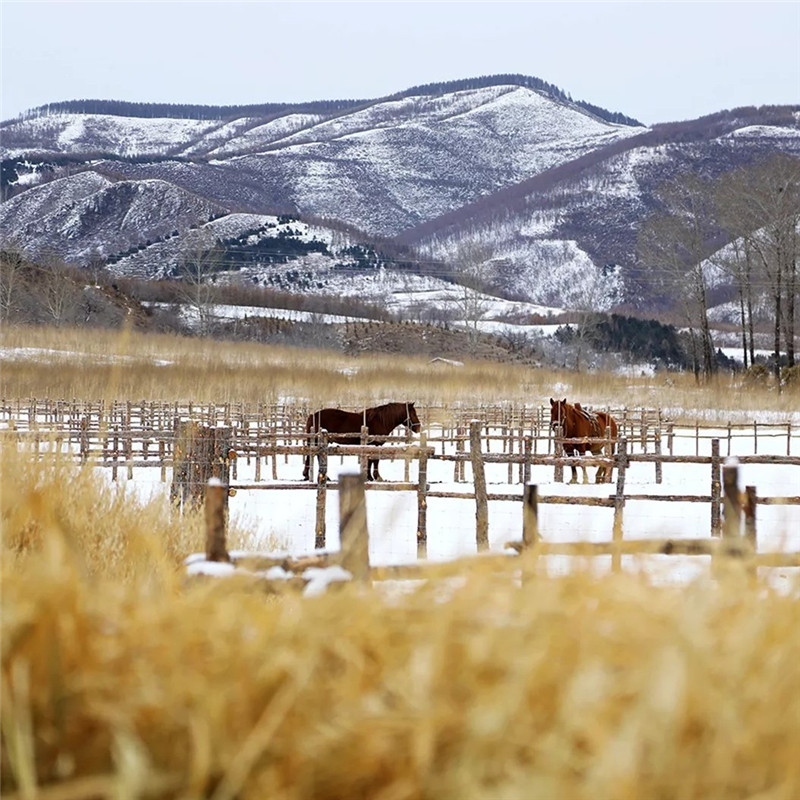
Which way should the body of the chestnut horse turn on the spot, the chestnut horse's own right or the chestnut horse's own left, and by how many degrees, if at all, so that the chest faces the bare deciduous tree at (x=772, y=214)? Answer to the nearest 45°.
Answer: approximately 135° to the chestnut horse's own right

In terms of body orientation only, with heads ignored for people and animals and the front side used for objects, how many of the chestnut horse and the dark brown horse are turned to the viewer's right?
1

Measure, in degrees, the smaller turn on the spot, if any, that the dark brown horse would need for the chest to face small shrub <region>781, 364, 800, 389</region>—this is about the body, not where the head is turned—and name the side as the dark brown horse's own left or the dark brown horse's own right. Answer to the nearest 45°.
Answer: approximately 45° to the dark brown horse's own left

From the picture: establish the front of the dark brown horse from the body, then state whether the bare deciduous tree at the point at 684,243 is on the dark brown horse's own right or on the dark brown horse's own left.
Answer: on the dark brown horse's own left

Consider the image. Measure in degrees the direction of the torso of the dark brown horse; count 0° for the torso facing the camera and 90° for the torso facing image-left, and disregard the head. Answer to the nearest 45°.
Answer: approximately 270°

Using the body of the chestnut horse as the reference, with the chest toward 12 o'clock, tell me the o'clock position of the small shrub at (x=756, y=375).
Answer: The small shrub is roughly at 5 o'clock from the chestnut horse.

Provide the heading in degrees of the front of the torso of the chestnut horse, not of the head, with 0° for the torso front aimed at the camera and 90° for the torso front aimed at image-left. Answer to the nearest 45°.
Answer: approximately 45°
